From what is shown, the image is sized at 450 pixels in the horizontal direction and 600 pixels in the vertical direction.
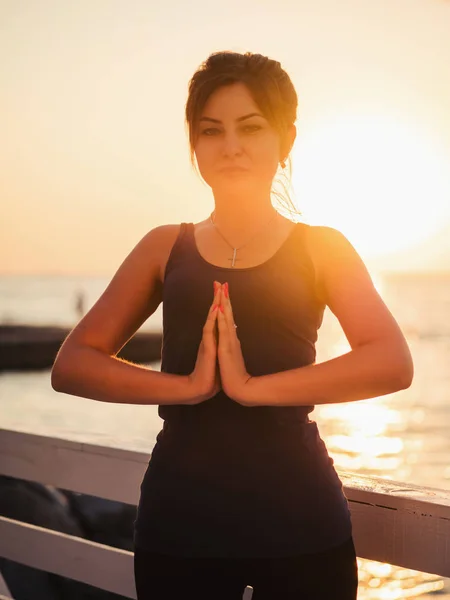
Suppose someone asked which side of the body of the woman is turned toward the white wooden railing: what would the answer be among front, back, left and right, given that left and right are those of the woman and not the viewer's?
back

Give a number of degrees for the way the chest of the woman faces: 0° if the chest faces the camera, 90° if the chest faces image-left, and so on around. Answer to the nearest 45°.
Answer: approximately 0°

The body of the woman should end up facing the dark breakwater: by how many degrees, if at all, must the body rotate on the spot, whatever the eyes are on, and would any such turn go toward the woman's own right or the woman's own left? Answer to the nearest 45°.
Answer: approximately 180°
